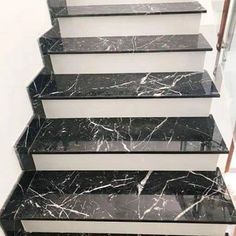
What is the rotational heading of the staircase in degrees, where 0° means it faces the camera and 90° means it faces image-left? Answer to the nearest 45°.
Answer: approximately 0°
